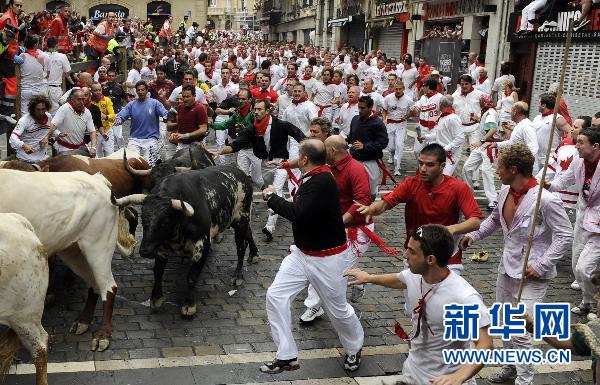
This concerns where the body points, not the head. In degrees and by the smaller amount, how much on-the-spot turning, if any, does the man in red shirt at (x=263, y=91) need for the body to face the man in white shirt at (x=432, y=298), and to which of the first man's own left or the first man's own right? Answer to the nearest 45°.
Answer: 0° — they already face them

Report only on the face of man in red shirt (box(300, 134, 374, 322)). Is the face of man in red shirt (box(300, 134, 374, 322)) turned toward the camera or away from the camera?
away from the camera

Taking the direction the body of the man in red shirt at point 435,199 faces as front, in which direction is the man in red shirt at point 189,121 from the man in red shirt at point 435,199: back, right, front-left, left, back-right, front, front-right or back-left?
right

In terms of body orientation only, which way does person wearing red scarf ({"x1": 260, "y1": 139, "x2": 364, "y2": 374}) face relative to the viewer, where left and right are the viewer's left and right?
facing to the left of the viewer

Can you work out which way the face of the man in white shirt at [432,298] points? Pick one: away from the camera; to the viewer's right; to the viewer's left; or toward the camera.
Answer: to the viewer's left

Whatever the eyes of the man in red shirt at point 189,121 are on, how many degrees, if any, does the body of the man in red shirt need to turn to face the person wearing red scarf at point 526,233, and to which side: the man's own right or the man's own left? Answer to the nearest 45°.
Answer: approximately 90° to the man's own left

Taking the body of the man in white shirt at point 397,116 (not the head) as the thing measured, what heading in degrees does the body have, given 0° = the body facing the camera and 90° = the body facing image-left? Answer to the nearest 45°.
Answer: approximately 0°

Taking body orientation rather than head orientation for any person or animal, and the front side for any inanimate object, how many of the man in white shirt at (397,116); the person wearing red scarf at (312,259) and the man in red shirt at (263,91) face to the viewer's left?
1

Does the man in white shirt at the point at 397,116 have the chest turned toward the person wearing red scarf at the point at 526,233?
yes
